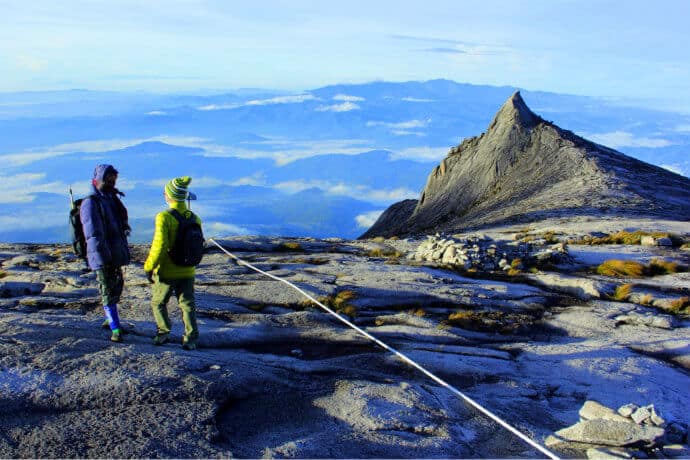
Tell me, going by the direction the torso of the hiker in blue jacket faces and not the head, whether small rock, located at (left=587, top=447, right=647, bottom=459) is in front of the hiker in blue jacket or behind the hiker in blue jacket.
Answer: in front

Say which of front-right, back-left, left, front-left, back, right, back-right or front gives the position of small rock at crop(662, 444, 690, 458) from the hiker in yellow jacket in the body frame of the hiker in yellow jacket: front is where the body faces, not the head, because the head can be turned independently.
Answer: back

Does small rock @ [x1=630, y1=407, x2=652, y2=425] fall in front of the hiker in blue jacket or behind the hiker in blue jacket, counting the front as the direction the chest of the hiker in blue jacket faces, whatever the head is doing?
in front

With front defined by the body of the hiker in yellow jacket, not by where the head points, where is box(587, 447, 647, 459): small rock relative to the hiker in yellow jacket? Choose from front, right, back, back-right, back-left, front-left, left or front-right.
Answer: back

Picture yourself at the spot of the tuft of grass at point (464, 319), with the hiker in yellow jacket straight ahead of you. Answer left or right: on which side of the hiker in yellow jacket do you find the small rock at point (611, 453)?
left

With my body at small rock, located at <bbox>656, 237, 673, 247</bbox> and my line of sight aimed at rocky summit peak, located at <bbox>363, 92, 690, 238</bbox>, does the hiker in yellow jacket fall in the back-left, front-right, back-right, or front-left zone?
back-left

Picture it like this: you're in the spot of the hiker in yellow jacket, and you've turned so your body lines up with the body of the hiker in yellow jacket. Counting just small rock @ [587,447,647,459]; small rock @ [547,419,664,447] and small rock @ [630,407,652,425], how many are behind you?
3

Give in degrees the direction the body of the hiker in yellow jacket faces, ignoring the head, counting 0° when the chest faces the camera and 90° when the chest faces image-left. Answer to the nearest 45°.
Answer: approximately 135°

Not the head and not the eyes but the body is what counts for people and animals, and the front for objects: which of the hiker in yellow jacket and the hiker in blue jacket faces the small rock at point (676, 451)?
the hiker in blue jacket

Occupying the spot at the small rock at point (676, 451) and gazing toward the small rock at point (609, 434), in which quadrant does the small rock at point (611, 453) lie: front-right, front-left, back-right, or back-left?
front-left

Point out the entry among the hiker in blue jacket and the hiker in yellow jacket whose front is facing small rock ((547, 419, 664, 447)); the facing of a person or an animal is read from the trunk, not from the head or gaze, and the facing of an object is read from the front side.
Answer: the hiker in blue jacket
